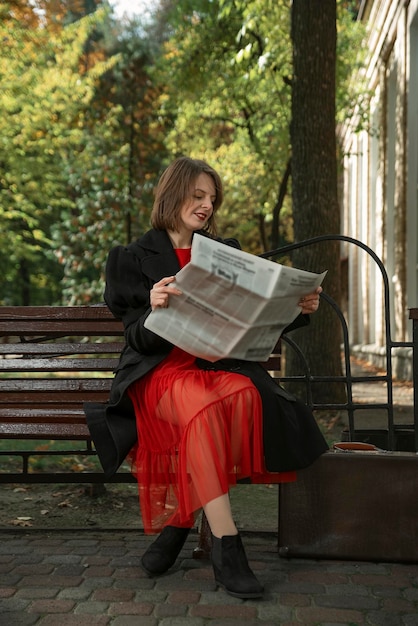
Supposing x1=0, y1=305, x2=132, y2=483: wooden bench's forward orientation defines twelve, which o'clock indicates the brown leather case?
The brown leather case is roughly at 10 o'clock from the wooden bench.

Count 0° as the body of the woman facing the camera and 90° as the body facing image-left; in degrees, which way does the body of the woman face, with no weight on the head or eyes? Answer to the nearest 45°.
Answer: approximately 315°

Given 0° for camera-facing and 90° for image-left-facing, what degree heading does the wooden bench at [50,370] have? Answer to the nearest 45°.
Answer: approximately 0°
